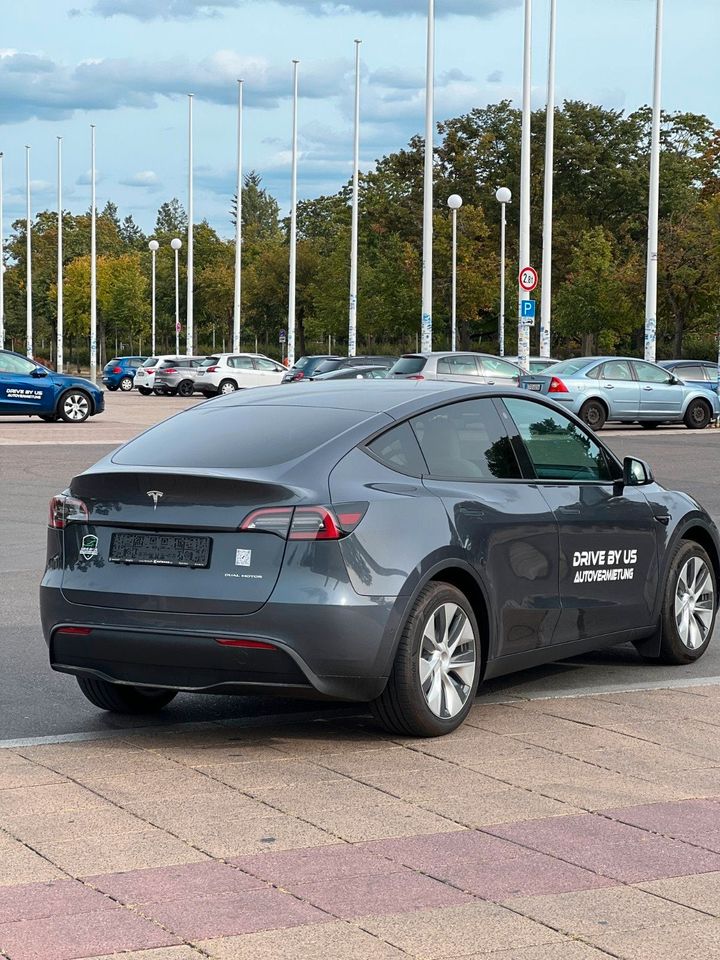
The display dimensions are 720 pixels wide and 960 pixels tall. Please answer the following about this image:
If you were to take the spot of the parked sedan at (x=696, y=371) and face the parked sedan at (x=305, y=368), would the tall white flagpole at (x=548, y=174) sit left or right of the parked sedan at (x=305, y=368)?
right

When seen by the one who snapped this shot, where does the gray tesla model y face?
facing away from the viewer and to the right of the viewer

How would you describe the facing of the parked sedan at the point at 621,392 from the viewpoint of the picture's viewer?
facing away from the viewer and to the right of the viewer

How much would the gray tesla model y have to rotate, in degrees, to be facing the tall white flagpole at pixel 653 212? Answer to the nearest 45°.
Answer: approximately 45° to its left
